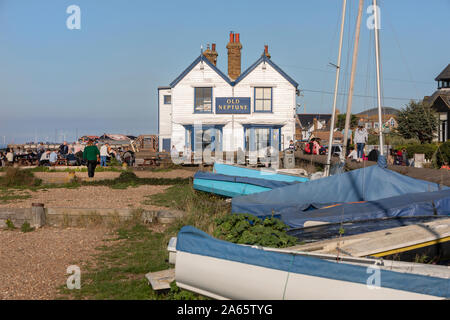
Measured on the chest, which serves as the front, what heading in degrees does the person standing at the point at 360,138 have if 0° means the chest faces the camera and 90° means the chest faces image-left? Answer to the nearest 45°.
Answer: approximately 0°

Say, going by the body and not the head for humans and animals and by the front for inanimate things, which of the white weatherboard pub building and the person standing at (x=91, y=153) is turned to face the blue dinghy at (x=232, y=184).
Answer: the white weatherboard pub building

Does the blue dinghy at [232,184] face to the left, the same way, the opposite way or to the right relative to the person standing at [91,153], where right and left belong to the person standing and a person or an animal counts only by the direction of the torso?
to the right

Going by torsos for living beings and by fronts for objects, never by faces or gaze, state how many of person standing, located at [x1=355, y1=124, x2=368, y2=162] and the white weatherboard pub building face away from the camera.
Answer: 0

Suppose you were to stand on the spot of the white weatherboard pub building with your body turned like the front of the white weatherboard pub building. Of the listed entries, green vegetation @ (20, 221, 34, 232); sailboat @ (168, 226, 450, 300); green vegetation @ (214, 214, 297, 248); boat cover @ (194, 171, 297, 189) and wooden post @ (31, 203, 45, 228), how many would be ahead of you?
5

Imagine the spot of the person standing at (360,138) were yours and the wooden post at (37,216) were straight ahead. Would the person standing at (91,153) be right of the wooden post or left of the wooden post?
right

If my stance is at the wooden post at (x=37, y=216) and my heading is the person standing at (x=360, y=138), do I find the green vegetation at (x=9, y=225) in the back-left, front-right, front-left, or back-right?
back-left

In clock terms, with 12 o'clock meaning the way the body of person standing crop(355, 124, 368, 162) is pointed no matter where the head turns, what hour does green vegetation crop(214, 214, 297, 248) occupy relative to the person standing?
The green vegetation is roughly at 12 o'clock from the person standing.
